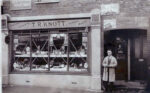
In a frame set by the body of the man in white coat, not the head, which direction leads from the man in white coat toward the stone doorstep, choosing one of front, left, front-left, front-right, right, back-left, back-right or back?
back-left

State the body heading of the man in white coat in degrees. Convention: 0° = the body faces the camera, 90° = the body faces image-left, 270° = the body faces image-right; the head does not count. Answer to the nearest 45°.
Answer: approximately 0°
